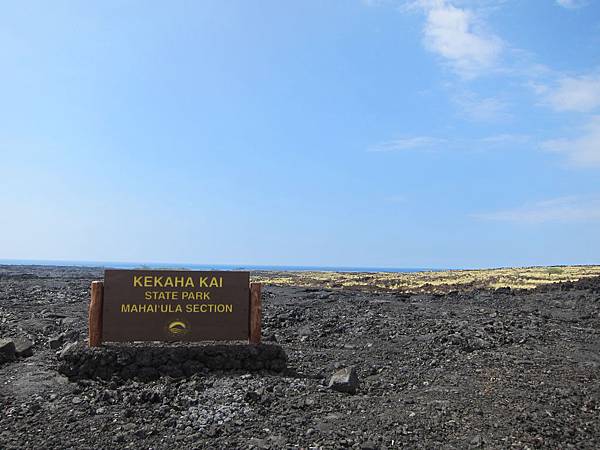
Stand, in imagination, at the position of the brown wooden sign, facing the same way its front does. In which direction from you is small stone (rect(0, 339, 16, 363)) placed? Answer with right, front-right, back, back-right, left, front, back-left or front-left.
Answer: right

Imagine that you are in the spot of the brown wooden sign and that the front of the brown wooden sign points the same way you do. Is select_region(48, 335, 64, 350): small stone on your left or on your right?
on your right

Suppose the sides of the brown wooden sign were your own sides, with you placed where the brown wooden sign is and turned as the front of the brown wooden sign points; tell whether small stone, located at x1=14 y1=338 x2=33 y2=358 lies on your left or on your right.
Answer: on your right

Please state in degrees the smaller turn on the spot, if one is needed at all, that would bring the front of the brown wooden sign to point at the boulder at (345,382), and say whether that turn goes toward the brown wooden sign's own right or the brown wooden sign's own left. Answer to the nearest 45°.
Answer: approximately 45° to the brown wooden sign's own left

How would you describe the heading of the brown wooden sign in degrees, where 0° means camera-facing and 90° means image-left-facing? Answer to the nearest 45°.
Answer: approximately 0°
